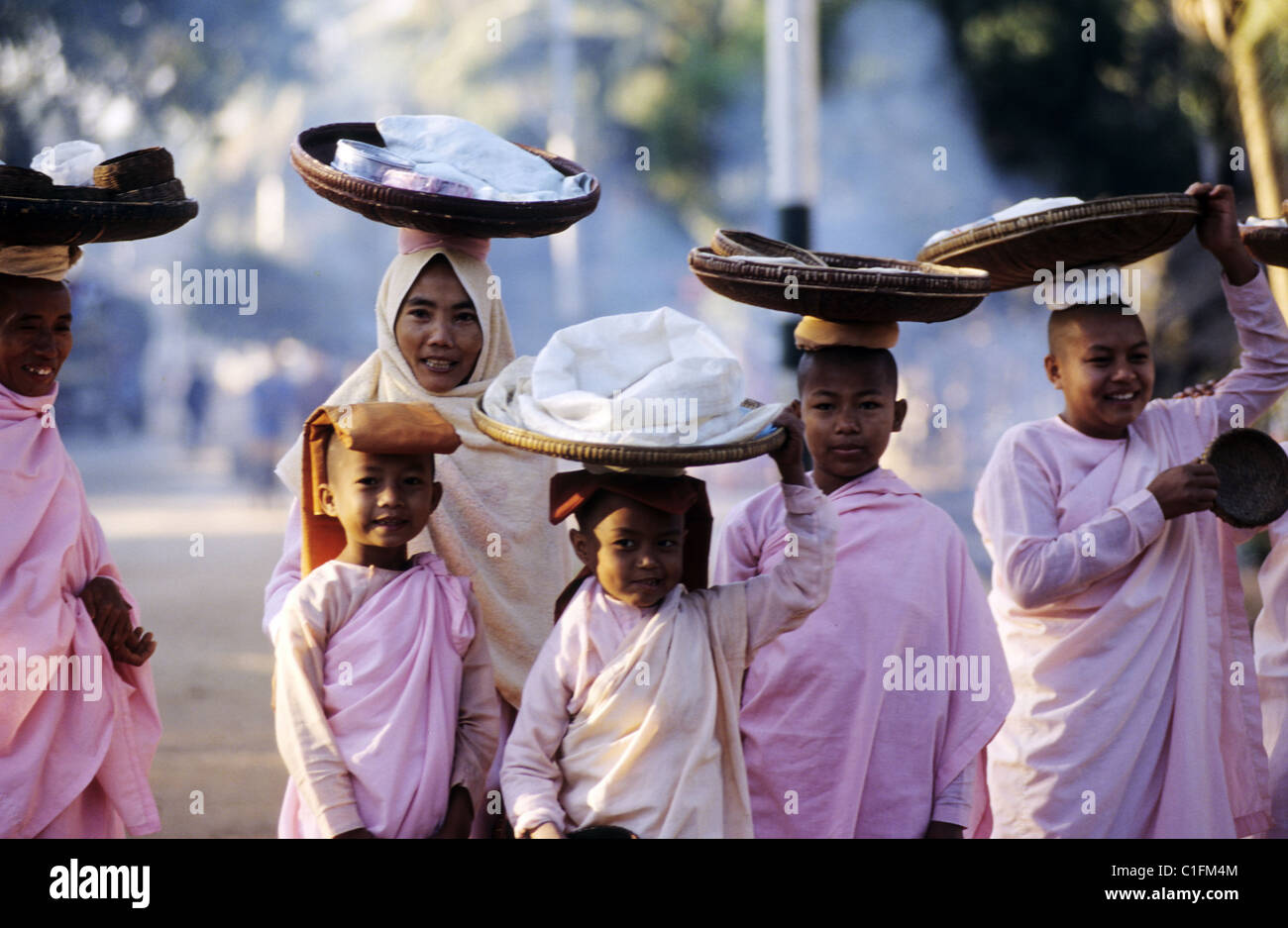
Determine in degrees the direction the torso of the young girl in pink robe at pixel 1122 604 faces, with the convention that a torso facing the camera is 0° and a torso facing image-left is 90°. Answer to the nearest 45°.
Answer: approximately 315°

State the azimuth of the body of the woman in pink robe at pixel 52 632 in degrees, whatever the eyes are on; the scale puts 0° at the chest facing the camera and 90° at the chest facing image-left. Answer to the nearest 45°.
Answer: approximately 315°

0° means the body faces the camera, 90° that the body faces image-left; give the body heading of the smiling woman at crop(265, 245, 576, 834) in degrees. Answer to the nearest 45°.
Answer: approximately 0°

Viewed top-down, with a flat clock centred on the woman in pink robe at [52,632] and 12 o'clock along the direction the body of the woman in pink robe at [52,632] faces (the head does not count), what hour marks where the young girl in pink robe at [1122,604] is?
the young girl in pink robe at [1122,604] is roughly at 11 o'clock from the woman in pink robe at [52,632].
